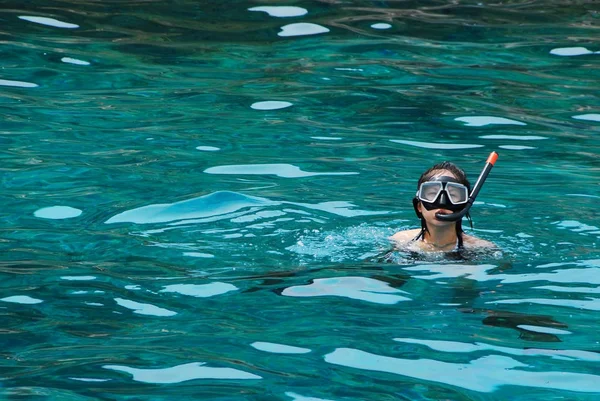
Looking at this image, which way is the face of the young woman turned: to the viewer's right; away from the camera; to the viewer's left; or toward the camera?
toward the camera

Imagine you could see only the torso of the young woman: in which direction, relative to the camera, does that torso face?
toward the camera
